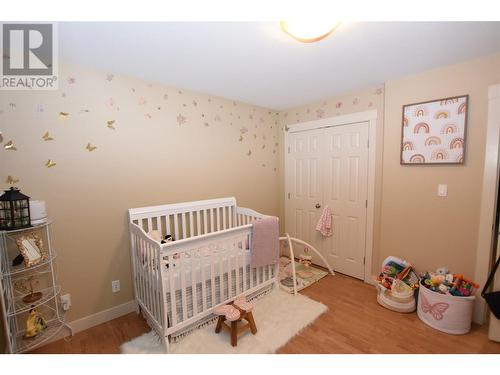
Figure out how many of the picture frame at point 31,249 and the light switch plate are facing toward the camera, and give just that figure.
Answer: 2

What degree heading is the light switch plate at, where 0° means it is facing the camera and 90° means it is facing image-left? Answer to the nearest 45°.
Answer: approximately 0°

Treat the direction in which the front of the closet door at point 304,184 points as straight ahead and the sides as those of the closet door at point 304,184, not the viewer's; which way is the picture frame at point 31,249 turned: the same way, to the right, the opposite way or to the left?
to the left

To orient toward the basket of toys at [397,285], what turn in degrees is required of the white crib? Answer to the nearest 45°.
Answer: approximately 45° to its left

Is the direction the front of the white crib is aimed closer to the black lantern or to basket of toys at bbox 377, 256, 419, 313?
the basket of toys

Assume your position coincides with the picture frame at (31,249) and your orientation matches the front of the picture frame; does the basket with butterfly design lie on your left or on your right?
on your left

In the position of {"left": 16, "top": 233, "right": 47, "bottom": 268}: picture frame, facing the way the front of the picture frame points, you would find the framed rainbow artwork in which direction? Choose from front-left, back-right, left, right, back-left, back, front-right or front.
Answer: front-left

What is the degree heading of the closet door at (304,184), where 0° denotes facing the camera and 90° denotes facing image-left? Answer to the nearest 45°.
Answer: approximately 45°

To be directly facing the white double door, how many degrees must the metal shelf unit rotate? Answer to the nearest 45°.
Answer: approximately 45° to its left

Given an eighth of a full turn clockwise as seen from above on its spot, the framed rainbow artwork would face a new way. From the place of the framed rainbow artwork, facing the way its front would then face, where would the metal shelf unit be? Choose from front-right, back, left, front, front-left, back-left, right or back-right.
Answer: front-left

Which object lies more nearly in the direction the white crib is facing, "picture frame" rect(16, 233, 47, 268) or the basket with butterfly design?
the basket with butterfly design

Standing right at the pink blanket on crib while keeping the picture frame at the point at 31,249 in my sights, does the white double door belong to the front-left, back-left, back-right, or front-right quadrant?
back-right

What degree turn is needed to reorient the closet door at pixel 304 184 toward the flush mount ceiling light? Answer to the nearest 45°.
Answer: approximately 45° to its left

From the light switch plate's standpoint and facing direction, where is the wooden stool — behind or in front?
in front
